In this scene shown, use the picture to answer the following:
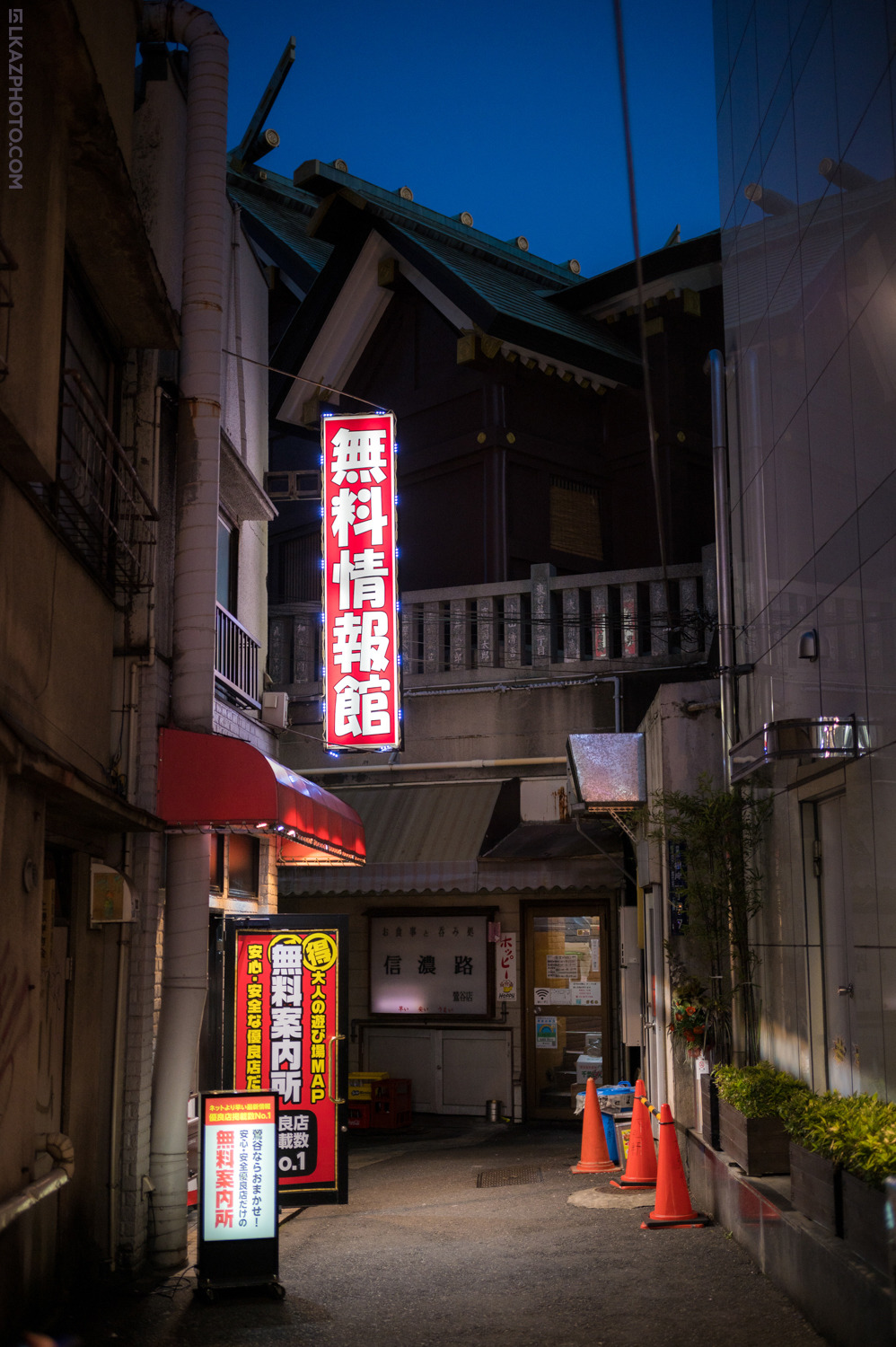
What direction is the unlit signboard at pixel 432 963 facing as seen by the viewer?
toward the camera

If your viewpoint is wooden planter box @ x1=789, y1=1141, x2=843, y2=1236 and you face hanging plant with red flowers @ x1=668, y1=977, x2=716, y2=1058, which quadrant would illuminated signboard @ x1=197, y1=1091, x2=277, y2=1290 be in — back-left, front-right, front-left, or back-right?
front-left

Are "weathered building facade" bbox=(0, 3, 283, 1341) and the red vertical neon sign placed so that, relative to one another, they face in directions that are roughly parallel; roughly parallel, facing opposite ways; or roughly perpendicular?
roughly perpendicular

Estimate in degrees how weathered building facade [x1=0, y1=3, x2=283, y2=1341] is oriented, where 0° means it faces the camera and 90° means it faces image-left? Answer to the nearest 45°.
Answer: approximately 270°

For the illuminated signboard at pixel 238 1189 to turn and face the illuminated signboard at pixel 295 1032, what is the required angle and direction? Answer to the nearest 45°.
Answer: approximately 180°

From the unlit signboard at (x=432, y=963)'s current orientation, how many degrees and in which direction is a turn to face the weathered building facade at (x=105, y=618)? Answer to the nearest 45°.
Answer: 0° — it already faces it

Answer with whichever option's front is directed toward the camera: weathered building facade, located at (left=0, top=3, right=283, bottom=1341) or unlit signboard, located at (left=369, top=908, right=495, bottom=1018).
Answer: the unlit signboard

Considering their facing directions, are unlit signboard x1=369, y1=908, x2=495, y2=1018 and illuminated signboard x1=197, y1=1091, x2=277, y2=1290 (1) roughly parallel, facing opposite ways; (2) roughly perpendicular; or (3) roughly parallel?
roughly parallel

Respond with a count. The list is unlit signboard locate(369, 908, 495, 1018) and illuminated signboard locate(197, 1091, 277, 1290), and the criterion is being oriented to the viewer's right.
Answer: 0

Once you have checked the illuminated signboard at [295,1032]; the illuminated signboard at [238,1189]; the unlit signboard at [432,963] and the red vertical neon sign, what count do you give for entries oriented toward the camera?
4

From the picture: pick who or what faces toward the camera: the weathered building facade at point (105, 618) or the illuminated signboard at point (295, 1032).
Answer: the illuminated signboard

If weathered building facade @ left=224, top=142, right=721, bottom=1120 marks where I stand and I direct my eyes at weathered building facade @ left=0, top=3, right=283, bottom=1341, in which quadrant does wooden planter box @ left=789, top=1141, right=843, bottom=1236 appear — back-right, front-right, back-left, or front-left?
front-left

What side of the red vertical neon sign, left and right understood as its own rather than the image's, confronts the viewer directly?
front

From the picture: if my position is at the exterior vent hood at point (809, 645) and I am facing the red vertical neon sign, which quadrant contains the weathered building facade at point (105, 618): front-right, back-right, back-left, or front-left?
front-left

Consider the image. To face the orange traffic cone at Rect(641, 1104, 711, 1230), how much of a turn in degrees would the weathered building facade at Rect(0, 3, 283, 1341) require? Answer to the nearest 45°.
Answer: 0° — it already faces it
